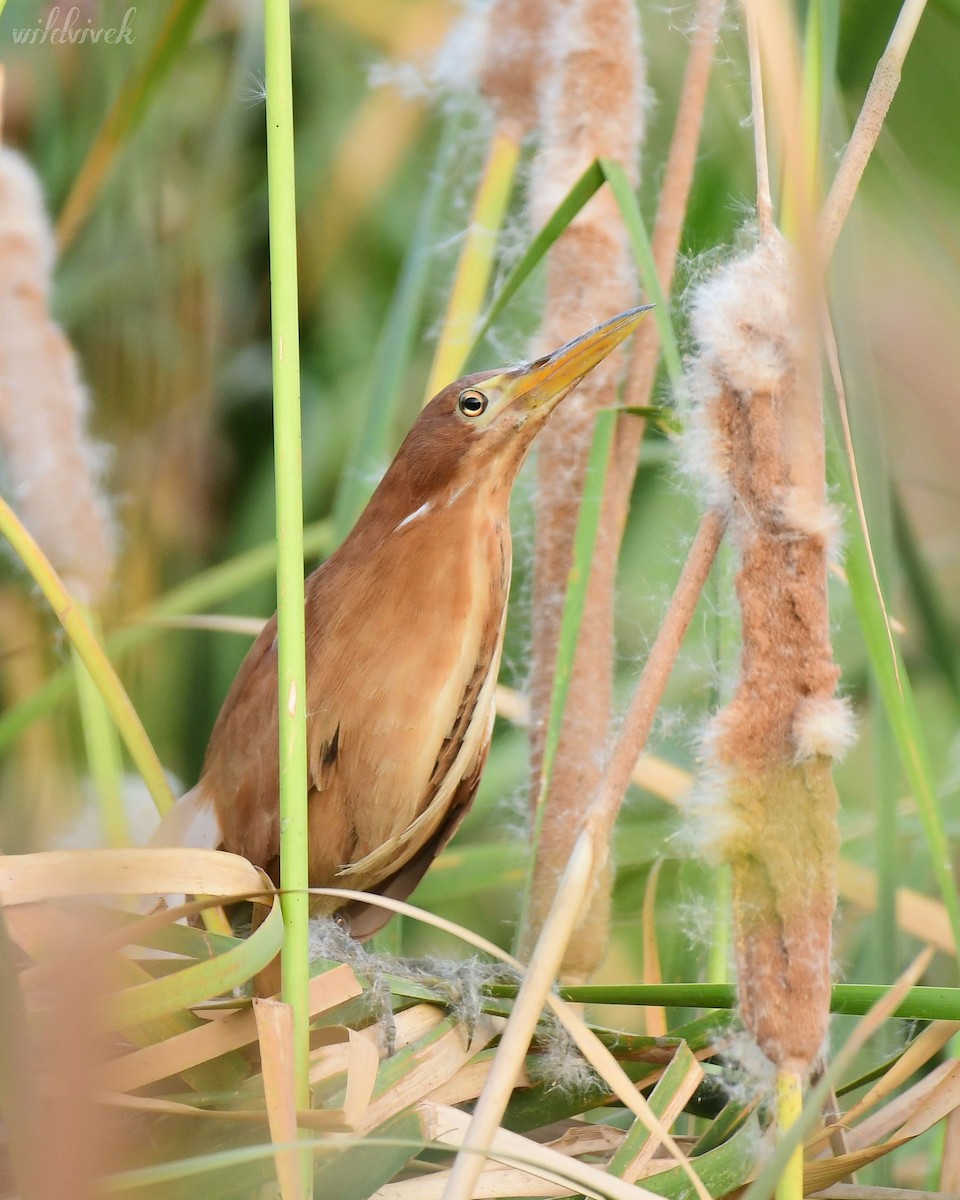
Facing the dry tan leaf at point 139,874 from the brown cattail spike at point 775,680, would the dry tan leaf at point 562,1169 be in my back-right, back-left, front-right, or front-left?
front-left

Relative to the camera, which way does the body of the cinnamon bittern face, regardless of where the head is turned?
to the viewer's right

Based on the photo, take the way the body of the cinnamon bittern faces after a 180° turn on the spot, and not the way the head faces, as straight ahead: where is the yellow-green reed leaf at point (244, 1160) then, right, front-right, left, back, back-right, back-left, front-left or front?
left

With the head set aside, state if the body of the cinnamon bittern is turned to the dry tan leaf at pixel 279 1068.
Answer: no
